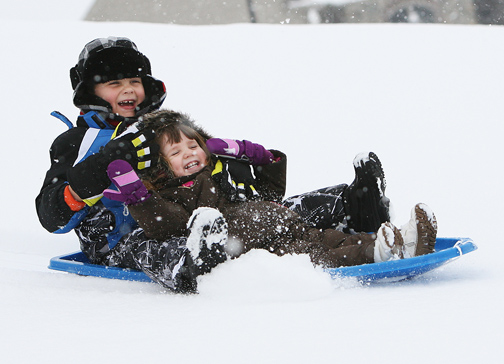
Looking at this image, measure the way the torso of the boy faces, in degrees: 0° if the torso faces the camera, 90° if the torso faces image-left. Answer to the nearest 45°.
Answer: approximately 315°

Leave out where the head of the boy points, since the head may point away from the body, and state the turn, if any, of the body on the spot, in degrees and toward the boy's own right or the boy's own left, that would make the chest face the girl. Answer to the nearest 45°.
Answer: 0° — they already face them
